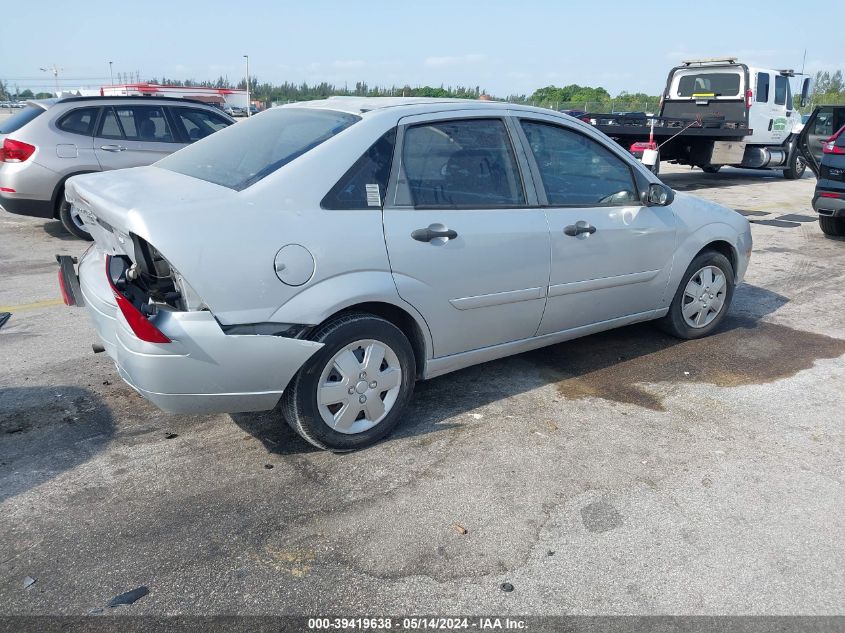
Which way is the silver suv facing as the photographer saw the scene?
facing away from the viewer and to the right of the viewer

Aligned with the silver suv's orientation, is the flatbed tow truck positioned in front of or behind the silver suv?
in front

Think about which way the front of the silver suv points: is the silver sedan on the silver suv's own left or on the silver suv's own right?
on the silver suv's own right

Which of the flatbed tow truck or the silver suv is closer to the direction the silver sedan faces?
the flatbed tow truck

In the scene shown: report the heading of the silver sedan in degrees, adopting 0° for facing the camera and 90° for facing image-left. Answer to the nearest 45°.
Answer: approximately 225°

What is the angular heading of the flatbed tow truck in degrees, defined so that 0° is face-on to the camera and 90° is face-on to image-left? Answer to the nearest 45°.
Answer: approximately 225°

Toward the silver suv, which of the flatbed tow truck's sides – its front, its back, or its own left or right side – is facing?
back

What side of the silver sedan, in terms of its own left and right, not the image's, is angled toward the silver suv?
left

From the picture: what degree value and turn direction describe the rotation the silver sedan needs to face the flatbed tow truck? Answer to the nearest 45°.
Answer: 0° — it already faces it

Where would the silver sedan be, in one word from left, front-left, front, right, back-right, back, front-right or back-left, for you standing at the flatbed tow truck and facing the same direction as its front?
back-right
